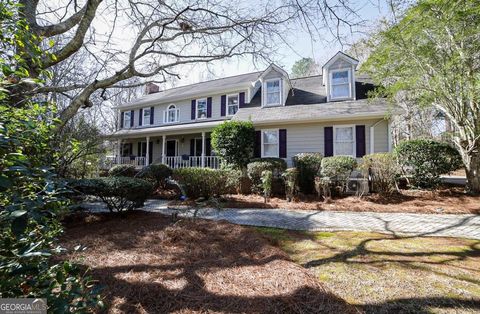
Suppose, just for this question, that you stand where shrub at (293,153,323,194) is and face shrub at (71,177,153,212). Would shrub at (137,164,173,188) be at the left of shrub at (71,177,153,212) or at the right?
right

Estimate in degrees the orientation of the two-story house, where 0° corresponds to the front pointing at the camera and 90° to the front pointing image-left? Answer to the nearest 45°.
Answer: approximately 45°

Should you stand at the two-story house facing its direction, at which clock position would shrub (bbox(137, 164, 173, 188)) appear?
The shrub is roughly at 1 o'clock from the two-story house.

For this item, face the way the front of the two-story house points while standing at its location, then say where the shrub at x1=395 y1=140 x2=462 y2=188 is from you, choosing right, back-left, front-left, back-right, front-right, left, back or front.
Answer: left

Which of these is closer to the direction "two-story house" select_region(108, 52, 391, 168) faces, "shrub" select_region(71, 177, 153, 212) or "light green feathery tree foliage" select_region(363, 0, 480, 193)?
the shrub

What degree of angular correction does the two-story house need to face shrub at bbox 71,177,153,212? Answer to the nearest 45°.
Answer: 0° — it already faces it

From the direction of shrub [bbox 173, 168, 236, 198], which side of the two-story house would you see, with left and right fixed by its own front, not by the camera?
front

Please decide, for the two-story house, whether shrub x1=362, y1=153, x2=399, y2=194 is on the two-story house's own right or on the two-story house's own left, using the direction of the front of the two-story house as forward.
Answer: on the two-story house's own left
